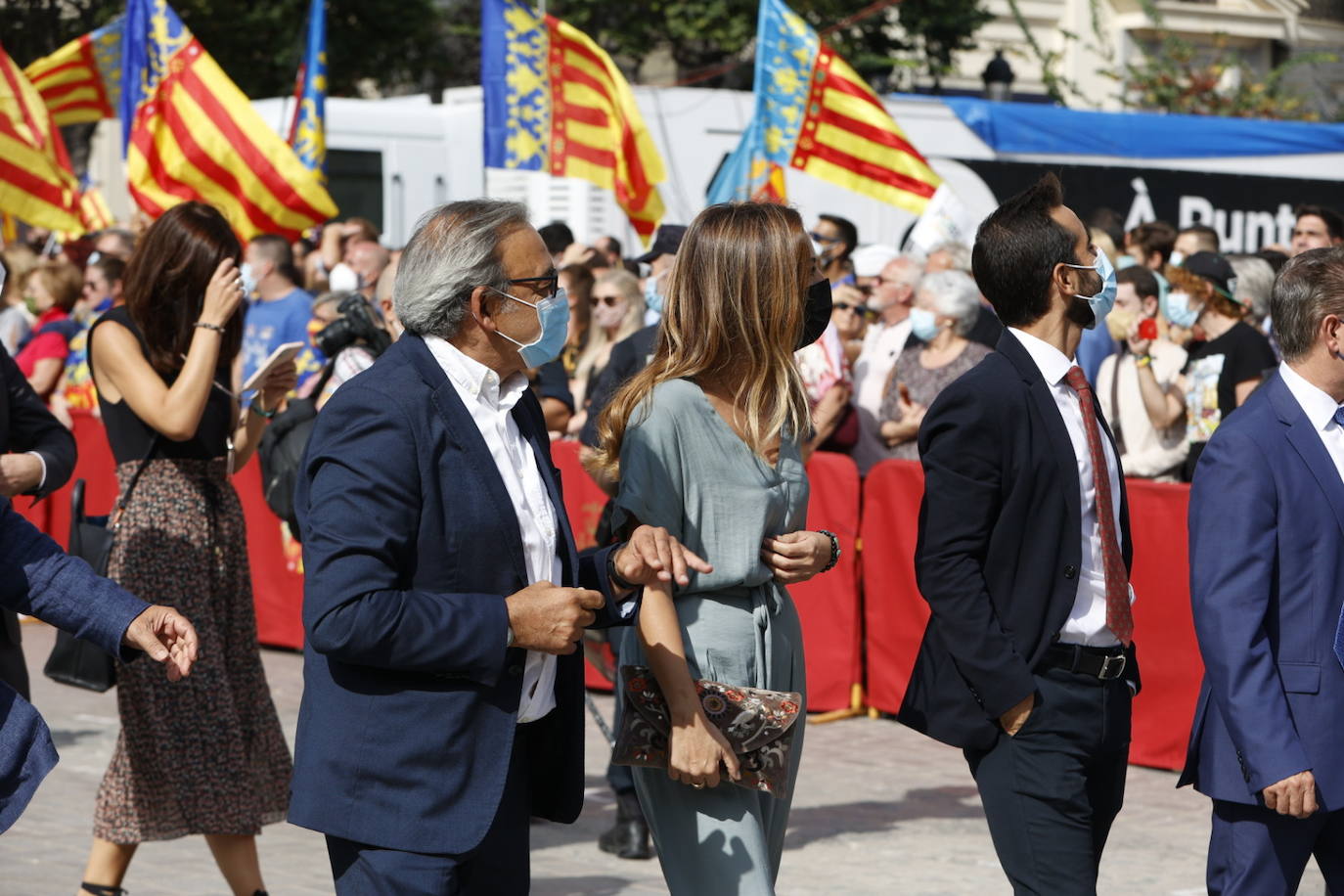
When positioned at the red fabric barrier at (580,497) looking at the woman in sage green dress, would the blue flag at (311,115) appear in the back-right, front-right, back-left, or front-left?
back-right

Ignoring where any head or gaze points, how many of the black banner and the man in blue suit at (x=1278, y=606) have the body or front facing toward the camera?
1

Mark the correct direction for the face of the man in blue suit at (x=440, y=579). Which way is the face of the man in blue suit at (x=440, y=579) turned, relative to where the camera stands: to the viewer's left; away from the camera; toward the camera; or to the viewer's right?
to the viewer's right

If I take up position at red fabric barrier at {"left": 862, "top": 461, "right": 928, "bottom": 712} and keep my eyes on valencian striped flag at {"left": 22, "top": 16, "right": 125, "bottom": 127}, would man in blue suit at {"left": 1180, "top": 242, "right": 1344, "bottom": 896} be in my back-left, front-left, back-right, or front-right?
back-left

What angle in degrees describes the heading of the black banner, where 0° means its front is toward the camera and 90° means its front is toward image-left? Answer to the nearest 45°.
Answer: approximately 0°

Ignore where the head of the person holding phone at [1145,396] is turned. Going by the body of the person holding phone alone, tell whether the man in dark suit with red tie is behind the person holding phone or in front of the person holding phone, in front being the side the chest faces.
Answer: in front

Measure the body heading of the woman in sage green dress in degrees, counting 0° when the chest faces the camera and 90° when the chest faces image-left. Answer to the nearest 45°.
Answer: approximately 315°

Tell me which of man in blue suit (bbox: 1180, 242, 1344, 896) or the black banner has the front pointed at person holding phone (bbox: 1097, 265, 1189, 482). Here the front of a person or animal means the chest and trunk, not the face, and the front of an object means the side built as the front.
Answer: the black banner

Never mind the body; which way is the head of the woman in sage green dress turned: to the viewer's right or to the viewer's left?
to the viewer's right

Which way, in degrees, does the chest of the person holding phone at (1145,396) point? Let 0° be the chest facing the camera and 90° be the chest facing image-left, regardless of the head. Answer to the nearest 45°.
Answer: approximately 45°
